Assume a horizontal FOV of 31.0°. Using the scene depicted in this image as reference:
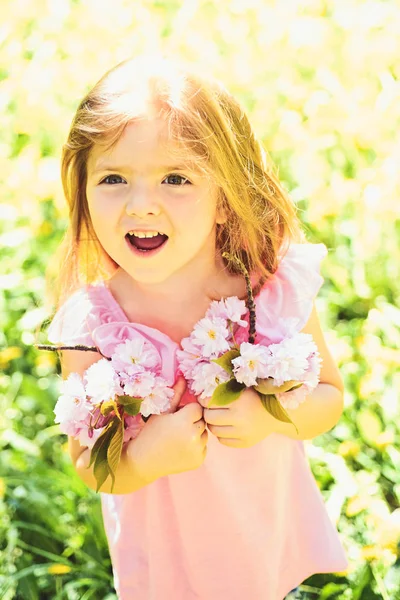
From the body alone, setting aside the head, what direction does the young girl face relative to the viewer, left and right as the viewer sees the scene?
facing the viewer
